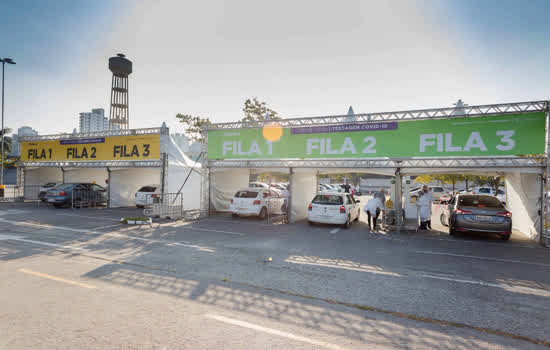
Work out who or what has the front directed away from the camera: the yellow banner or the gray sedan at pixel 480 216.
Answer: the gray sedan

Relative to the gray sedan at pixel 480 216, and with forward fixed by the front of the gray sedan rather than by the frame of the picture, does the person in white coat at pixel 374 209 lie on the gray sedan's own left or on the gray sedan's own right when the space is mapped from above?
on the gray sedan's own left

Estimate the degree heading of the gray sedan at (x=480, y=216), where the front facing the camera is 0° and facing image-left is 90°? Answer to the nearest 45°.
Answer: approximately 180°

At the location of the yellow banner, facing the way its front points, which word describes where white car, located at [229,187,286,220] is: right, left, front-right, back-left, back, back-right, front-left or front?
left

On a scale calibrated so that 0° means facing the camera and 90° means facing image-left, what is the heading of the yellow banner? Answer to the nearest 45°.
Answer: approximately 45°

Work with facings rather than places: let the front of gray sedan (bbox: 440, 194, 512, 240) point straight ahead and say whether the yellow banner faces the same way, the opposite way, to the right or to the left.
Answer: the opposite way

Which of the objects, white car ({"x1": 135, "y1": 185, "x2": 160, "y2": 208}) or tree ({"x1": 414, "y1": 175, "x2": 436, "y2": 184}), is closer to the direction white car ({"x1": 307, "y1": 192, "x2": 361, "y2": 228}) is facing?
the tree

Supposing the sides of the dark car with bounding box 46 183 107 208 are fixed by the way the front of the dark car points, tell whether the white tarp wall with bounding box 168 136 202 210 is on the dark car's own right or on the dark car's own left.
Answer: on the dark car's own right

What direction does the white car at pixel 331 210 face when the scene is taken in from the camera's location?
facing away from the viewer and to the right of the viewer

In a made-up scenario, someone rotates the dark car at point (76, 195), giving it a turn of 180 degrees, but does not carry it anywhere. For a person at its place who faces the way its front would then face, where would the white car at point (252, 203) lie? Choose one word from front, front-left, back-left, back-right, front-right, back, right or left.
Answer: left
